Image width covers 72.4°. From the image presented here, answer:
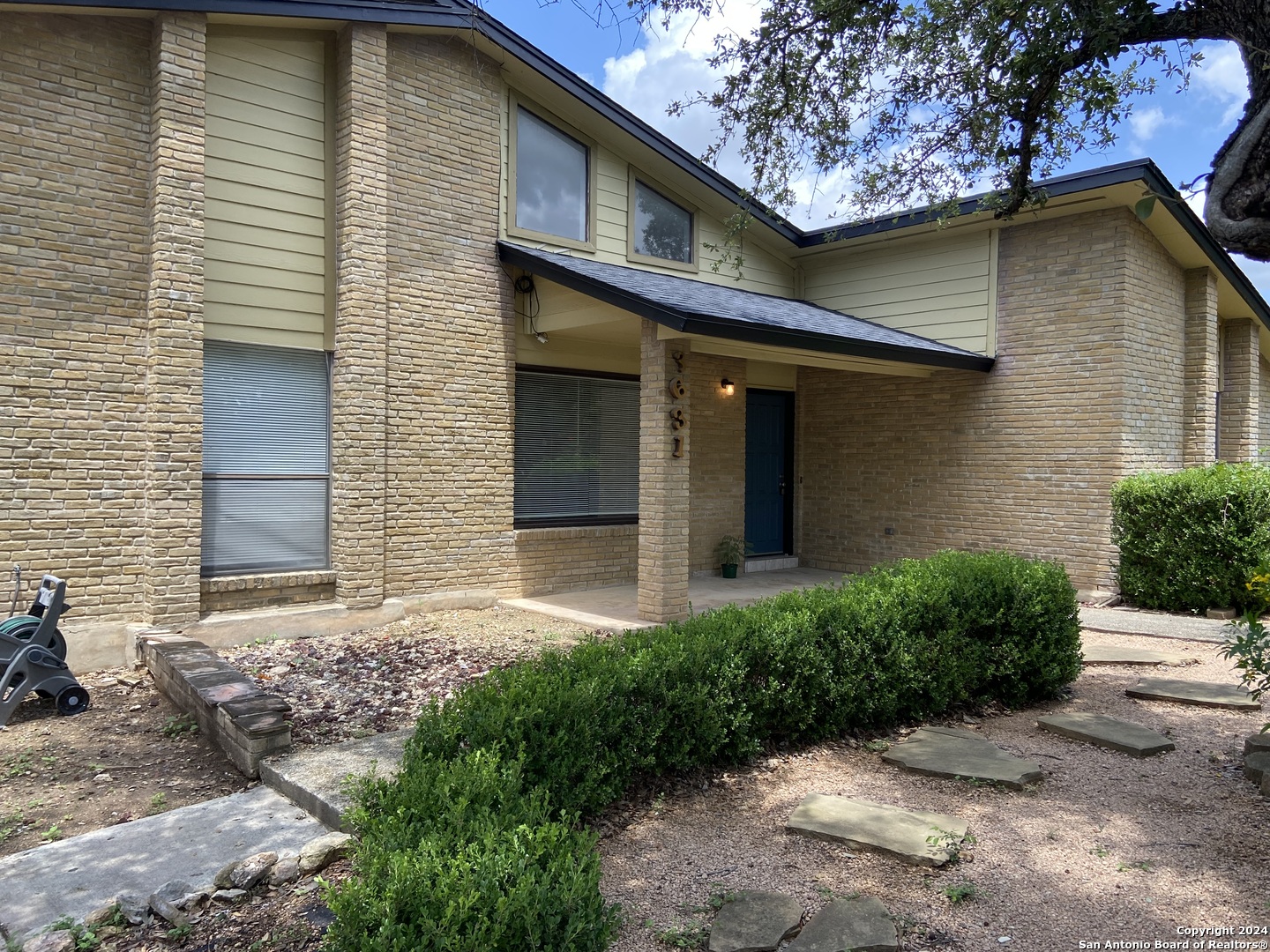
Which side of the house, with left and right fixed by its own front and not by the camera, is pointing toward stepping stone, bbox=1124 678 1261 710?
front

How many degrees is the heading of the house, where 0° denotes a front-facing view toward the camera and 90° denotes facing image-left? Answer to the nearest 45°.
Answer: approximately 315°

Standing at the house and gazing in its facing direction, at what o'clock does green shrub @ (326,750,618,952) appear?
The green shrub is roughly at 1 o'clock from the house.

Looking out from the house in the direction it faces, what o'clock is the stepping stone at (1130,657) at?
The stepping stone is roughly at 11 o'clock from the house.

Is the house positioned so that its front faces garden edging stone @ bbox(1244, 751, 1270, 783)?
yes

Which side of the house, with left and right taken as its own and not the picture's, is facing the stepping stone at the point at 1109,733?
front

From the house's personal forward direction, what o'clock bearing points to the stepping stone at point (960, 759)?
The stepping stone is roughly at 12 o'clock from the house.

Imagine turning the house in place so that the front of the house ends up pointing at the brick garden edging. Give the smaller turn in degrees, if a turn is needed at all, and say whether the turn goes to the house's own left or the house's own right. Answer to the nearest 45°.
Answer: approximately 45° to the house's own right

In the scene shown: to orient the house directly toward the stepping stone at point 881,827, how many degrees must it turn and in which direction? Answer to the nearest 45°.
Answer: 0° — it already faces it
